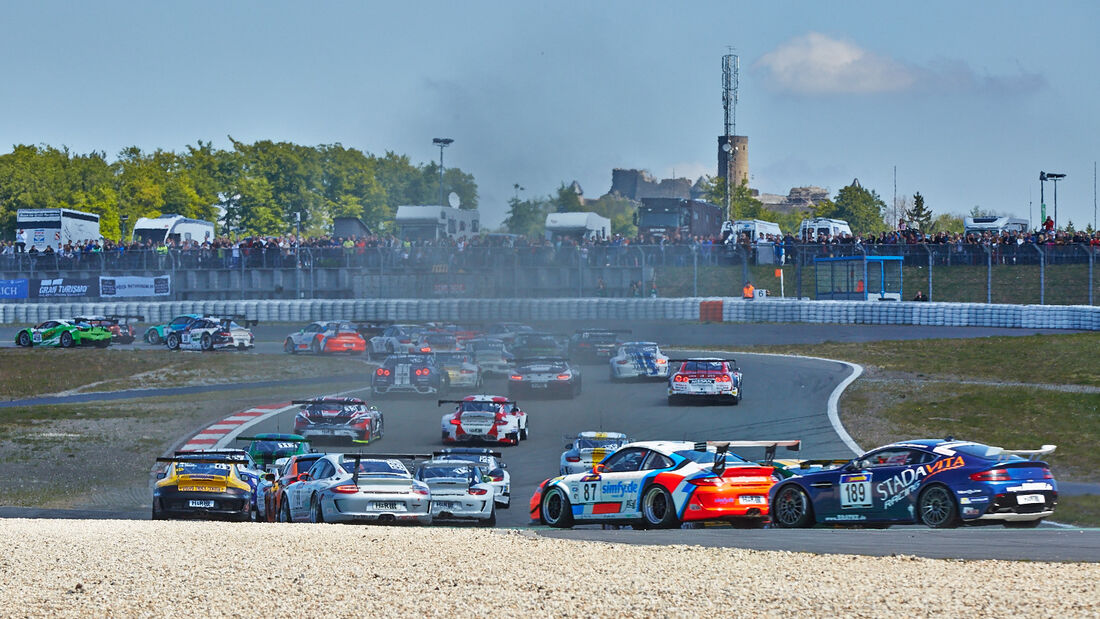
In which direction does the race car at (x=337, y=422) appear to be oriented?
away from the camera

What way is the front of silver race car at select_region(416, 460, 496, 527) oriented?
away from the camera

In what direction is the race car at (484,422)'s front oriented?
away from the camera

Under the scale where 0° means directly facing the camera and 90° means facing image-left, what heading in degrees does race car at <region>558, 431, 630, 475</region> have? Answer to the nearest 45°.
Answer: approximately 180°

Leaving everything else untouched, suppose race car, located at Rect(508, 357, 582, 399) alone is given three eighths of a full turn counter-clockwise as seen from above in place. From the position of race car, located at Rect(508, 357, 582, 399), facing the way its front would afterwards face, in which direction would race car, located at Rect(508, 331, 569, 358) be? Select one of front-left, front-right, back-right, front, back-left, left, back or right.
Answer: back-right

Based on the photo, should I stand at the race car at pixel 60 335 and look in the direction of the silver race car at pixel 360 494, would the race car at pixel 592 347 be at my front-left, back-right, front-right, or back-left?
front-left

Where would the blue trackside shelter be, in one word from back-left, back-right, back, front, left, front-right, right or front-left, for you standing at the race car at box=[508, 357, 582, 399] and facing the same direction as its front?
front-right

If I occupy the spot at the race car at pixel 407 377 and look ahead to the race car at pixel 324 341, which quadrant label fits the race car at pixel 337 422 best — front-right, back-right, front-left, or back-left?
back-left

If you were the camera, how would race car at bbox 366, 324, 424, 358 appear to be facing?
facing away from the viewer and to the left of the viewer

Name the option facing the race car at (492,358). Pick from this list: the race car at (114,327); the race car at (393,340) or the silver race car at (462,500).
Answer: the silver race car

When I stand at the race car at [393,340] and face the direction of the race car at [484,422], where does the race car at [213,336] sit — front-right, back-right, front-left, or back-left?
back-right

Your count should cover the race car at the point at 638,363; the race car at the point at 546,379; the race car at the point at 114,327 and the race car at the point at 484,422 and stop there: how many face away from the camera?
3

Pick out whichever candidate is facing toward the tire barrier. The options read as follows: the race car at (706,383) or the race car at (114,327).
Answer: the race car at (706,383)

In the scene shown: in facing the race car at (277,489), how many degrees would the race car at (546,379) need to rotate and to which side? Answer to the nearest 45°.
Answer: approximately 180°

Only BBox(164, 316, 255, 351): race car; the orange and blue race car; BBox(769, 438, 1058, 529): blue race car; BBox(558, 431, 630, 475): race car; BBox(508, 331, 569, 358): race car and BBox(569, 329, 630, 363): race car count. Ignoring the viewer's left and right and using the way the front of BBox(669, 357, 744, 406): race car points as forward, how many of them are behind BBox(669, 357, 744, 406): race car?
3

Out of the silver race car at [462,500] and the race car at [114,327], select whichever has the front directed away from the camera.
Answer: the silver race car

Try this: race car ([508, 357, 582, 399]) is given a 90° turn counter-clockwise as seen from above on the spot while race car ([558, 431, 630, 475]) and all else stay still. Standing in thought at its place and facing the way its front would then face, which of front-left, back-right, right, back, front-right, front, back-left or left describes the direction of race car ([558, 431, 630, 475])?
left

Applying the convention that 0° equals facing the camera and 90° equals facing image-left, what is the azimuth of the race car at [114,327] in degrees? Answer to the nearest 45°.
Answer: approximately 90°

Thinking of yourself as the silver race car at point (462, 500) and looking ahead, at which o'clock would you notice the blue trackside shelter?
The blue trackside shelter is roughly at 1 o'clock from the silver race car.

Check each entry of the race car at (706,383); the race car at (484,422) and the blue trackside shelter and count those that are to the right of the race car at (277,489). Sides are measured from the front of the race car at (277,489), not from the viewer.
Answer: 3
